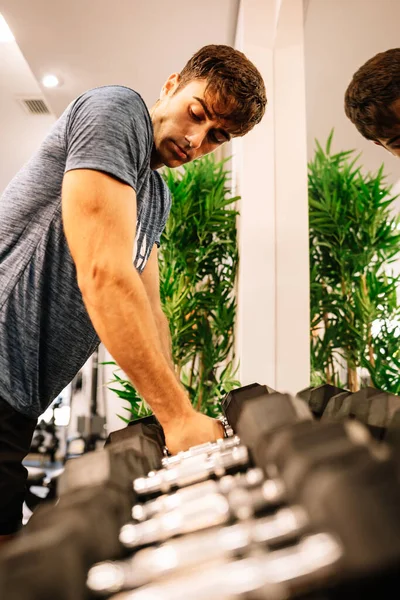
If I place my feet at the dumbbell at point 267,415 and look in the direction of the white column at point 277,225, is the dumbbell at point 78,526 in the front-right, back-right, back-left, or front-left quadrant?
back-left

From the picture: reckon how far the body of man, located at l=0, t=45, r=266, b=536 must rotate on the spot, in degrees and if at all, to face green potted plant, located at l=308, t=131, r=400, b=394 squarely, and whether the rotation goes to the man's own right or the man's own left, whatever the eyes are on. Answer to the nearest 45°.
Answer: approximately 45° to the man's own left

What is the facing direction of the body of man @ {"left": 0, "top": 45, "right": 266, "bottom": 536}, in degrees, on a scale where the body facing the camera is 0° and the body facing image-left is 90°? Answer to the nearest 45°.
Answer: approximately 270°

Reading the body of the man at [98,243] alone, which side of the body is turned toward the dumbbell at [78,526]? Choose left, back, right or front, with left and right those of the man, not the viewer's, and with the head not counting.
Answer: right

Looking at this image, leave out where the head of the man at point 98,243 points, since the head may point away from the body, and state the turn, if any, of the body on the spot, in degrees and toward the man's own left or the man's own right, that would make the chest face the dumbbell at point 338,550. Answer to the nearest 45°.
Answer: approximately 90° to the man's own right

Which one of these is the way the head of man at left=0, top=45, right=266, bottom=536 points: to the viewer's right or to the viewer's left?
to the viewer's right
